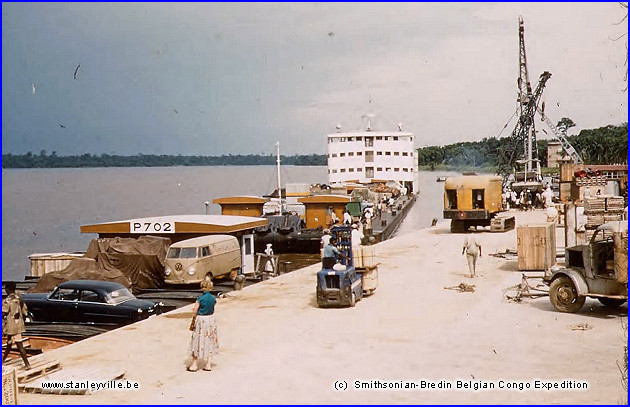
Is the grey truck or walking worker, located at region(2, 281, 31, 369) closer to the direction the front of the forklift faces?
the grey truck

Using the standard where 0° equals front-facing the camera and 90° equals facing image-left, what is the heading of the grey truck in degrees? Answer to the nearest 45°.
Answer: approximately 90°

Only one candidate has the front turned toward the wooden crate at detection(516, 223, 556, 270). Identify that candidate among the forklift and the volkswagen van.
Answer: the forklift

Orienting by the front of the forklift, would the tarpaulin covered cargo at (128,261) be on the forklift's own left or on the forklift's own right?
on the forklift's own left

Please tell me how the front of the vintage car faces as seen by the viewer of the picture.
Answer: facing away from the viewer and to the left of the viewer

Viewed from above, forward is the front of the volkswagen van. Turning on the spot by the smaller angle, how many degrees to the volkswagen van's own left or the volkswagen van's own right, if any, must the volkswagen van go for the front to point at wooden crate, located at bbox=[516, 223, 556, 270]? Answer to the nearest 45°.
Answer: approximately 135° to the volkswagen van's own left

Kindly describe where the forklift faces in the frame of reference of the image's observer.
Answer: facing away from the viewer and to the right of the viewer

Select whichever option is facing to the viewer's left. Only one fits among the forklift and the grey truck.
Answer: the grey truck

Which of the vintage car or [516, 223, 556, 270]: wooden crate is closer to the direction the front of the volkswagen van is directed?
the vintage car

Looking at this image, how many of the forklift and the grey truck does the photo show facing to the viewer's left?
1

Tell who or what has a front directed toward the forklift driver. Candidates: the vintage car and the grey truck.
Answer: the grey truck

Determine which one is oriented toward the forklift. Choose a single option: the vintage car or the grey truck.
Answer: the grey truck

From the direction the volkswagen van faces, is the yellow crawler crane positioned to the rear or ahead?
to the rear
